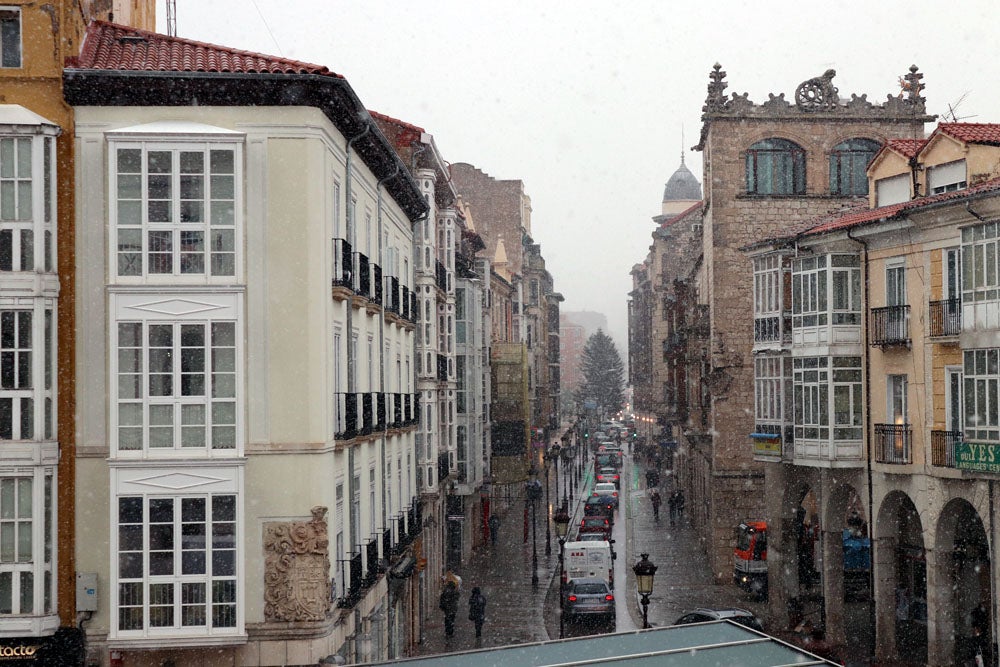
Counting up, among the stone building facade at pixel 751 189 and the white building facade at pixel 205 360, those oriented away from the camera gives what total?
0

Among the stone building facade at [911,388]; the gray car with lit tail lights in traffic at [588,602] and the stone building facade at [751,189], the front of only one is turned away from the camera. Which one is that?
the gray car with lit tail lights in traffic

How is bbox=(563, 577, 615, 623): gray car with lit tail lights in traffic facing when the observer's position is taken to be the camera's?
facing away from the viewer

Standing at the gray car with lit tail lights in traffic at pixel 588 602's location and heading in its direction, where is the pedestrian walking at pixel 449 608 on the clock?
The pedestrian walking is roughly at 8 o'clock from the gray car with lit tail lights in traffic.

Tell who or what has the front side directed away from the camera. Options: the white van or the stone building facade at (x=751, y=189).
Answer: the white van

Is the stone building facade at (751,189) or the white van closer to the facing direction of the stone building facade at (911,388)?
the white van

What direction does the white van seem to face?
away from the camera

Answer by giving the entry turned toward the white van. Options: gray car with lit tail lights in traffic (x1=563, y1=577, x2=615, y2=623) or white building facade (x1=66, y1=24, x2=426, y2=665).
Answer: the gray car with lit tail lights in traffic
